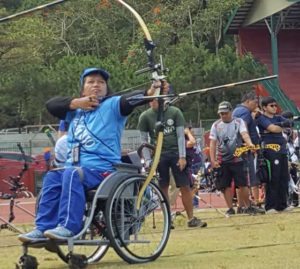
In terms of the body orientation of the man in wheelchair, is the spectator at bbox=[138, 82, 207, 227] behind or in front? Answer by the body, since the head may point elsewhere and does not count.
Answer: behind

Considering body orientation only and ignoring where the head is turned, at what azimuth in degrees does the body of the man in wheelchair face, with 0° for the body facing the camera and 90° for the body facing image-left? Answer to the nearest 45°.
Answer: approximately 45°

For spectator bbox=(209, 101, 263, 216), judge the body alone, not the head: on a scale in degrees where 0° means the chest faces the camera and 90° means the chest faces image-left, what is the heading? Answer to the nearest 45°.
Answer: approximately 0°

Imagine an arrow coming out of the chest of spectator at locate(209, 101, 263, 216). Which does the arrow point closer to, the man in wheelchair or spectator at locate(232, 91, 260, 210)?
the man in wheelchair

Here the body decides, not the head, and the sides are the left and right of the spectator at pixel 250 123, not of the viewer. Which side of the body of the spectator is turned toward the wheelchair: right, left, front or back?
right

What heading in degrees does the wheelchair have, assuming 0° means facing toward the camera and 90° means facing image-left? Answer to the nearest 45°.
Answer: approximately 45°

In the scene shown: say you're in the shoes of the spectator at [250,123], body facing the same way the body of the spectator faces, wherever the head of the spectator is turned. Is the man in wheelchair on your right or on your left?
on your right
